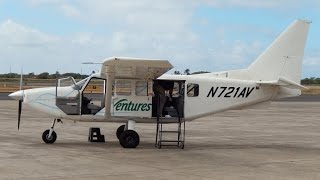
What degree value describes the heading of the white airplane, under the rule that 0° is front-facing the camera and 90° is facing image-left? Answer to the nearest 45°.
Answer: approximately 90°
